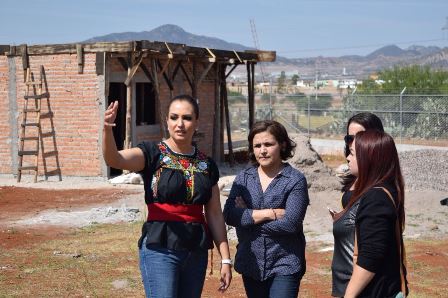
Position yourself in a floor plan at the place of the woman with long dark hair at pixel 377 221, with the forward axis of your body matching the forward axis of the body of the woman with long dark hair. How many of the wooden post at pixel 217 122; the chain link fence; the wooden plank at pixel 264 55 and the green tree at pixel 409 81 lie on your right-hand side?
4

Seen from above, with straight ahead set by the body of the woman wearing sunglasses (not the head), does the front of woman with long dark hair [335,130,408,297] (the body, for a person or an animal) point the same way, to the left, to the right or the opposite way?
the same way

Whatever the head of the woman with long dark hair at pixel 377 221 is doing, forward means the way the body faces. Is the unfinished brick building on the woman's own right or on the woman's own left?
on the woman's own right

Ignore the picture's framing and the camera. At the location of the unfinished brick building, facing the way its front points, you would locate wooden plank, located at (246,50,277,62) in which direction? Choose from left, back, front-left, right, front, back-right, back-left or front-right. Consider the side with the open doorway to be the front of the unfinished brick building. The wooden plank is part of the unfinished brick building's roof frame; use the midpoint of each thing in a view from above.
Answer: left

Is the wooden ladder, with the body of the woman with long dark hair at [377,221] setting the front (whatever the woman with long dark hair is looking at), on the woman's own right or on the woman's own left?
on the woman's own right

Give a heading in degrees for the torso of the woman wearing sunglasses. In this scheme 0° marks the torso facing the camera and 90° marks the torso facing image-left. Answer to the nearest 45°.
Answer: approximately 90°

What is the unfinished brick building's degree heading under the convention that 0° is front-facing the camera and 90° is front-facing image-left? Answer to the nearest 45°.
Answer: approximately 315°

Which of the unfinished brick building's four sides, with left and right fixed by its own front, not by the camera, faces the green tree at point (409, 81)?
left

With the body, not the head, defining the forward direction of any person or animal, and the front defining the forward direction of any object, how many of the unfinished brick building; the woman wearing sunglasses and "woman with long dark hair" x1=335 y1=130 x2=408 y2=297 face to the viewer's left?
2

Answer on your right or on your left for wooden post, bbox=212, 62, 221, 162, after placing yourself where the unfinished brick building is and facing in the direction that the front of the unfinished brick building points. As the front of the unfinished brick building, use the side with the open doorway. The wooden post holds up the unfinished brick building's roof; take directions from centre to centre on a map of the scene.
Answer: on your left

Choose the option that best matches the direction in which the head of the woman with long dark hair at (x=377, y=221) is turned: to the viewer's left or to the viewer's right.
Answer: to the viewer's left

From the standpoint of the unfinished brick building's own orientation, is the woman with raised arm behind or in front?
in front

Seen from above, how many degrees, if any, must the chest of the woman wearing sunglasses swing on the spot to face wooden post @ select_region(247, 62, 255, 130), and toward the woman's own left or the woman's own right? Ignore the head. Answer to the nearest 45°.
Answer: approximately 90° to the woman's own right

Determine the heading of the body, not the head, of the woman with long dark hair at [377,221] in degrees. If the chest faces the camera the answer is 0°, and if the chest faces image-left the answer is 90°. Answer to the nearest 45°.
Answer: approximately 90°

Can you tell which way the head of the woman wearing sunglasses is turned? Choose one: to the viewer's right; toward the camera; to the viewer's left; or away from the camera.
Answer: to the viewer's left
